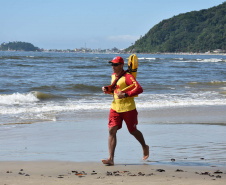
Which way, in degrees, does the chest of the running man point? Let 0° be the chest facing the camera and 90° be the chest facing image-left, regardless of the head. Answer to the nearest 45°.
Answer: approximately 45°
